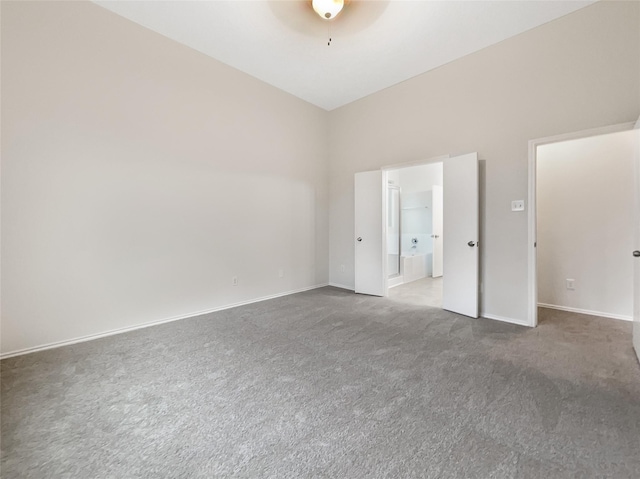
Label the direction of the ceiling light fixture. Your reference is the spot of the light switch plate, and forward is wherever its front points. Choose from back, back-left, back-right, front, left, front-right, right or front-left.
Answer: front-right

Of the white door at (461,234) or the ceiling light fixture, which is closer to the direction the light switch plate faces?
the ceiling light fixture

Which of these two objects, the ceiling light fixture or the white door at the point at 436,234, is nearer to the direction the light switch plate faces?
the ceiling light fixture

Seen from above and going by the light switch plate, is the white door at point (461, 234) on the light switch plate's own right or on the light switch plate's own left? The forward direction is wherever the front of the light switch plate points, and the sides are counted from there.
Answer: on the light switch plate's own right

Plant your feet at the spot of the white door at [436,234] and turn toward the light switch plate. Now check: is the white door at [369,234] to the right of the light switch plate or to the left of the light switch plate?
right

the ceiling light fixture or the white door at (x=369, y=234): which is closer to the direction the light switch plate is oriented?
the ceiling light fixture

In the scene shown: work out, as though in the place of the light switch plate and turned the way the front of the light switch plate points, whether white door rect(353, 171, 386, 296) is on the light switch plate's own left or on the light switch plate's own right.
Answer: on the light switch plate's own right

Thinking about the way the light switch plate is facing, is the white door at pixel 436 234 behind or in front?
behind

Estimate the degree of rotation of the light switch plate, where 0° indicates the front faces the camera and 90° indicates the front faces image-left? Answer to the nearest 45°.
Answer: approximately 0°
